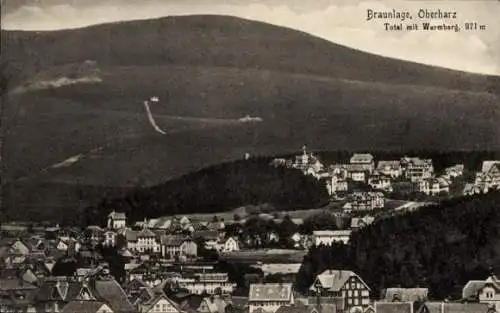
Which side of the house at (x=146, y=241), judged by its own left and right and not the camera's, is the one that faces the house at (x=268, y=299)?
front

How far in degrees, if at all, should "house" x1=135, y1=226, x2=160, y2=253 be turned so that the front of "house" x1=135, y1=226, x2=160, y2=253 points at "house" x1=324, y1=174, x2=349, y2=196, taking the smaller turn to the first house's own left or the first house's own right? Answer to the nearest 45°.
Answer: approximately 90° to the first house's own left

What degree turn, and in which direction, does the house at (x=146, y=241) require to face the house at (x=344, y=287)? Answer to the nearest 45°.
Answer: approximately 90° to its left

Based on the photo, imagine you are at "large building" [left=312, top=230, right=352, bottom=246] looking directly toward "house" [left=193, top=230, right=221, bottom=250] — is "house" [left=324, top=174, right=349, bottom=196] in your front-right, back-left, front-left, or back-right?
back-right

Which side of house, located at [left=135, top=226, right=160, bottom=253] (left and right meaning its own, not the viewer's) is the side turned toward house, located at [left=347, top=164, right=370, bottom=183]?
left

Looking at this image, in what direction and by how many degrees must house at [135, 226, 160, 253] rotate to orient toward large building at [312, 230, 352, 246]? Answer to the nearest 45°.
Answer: approximately 90° to its left

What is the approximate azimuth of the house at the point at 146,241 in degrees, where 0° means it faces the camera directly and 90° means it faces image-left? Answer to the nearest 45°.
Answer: approximately 0°
